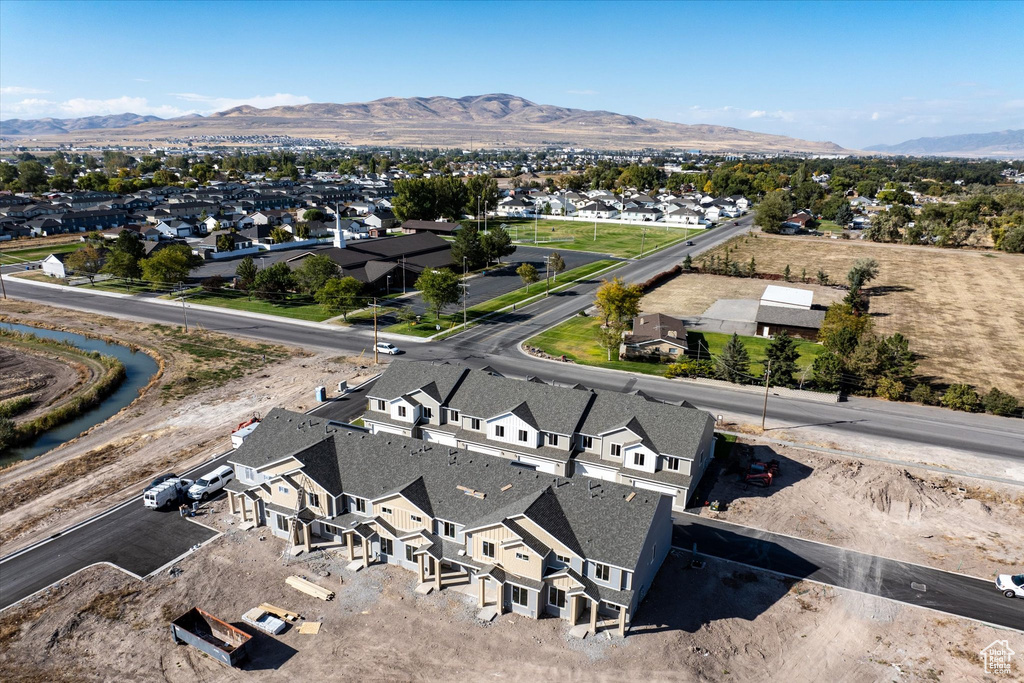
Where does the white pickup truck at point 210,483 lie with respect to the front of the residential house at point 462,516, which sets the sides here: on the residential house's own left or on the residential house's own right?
on the residential house's own right

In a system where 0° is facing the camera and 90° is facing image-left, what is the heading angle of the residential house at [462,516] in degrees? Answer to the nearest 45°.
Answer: approximately 45°

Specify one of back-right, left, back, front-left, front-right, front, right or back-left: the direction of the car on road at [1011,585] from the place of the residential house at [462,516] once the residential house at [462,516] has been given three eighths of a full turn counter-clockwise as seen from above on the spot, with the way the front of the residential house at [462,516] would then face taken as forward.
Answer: front
